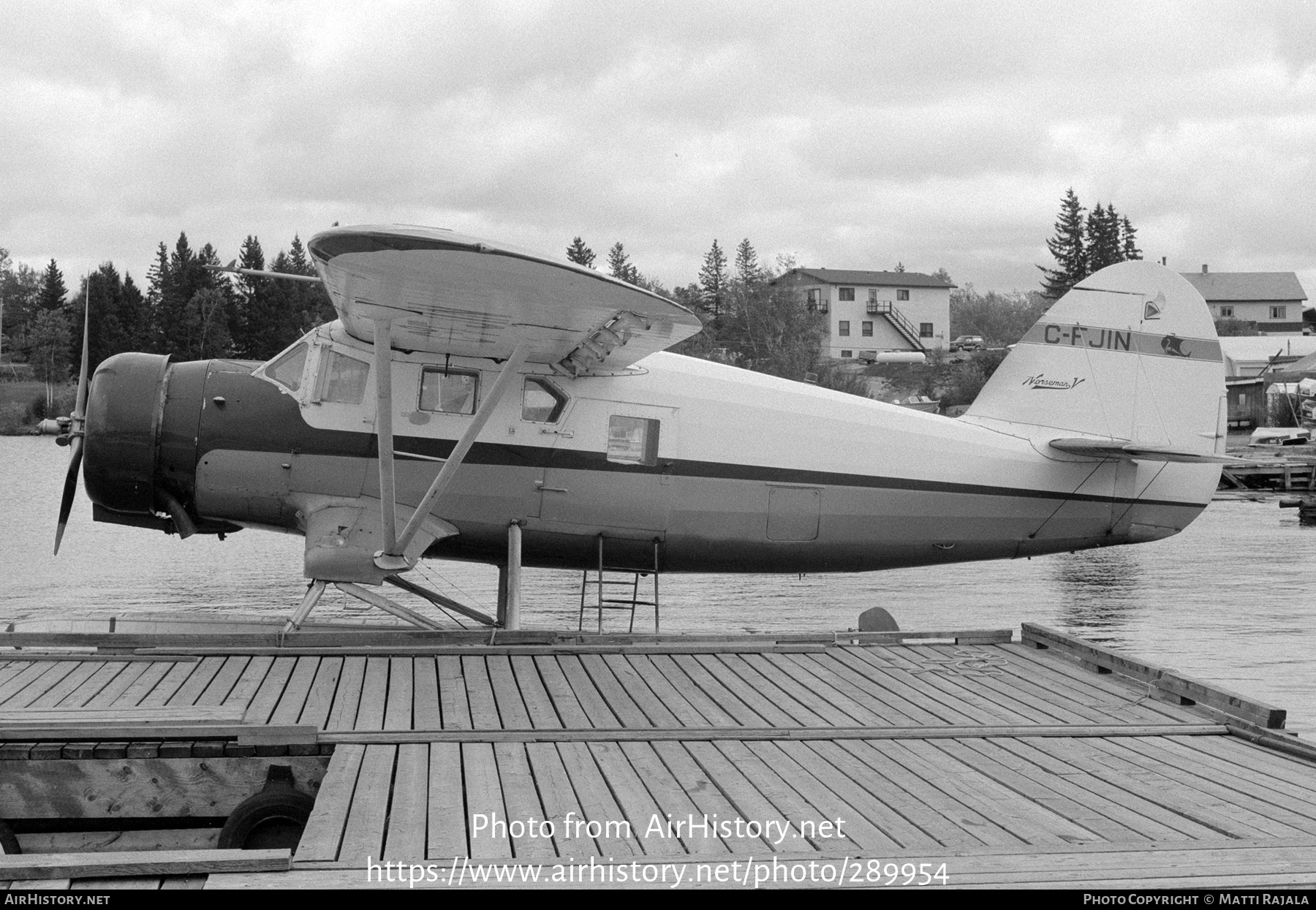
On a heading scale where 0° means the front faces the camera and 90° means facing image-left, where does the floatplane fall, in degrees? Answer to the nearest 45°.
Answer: approximately 90°

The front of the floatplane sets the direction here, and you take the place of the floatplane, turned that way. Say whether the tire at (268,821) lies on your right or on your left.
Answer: on your left

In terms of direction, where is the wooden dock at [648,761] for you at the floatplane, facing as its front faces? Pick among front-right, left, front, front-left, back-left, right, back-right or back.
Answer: left
